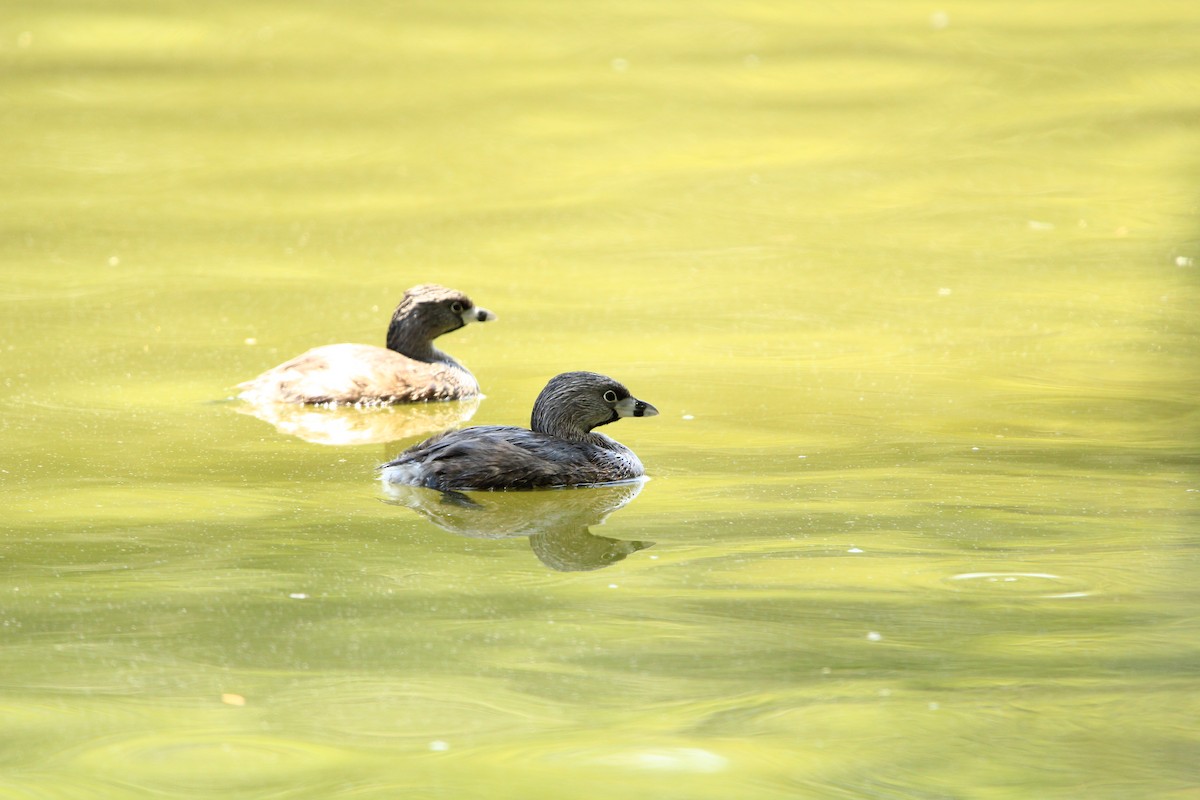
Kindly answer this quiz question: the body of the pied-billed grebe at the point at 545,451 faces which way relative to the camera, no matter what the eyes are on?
to the viewer's right

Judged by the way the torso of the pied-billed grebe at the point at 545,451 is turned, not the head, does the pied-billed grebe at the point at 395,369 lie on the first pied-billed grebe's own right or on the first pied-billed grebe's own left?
on the first pied-billed grebe's own left

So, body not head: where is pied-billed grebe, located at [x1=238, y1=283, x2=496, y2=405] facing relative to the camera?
to the viewer's right

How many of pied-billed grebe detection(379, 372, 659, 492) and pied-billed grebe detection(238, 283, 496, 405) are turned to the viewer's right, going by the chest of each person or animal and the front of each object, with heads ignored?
2

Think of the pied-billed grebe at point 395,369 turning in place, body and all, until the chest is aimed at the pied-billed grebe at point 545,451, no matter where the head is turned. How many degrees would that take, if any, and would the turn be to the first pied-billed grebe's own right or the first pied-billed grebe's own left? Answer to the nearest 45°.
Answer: approximately 90° to the first pied-billed grebe's own right
